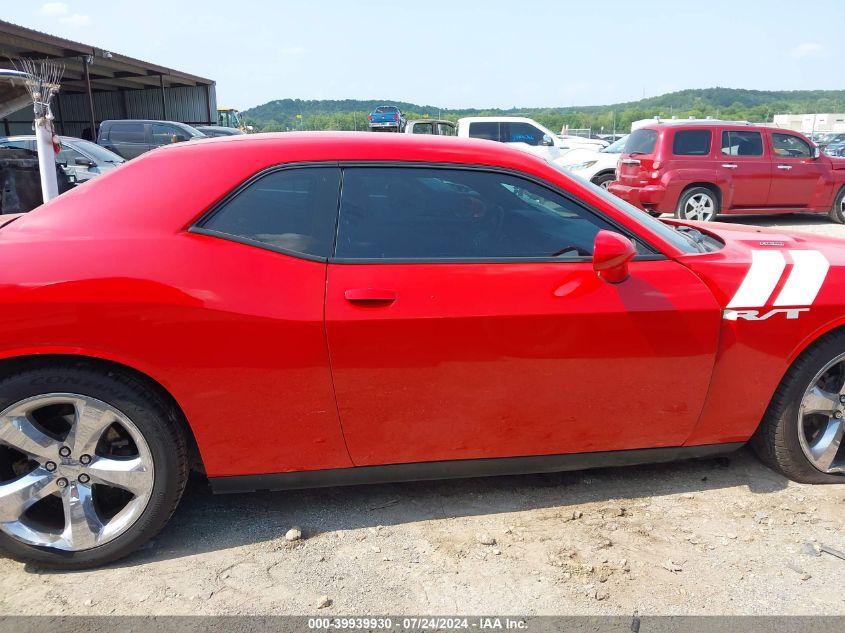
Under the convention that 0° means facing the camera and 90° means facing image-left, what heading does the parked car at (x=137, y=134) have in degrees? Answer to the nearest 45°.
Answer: approximately 270°

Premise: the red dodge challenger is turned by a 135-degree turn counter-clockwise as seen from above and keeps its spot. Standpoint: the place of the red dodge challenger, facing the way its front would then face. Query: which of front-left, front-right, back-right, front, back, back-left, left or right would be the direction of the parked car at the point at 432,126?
front-right

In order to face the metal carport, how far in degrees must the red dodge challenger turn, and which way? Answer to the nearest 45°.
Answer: approximately 135° to its left

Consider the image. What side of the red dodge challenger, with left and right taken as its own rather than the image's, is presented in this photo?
right

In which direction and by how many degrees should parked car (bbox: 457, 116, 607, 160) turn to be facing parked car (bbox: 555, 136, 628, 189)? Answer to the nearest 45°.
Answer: approximately 45° to its right

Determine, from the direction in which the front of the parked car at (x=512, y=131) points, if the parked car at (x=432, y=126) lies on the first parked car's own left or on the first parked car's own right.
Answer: on the first parked car's own left

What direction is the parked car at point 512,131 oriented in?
to the viewer's right
